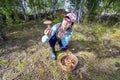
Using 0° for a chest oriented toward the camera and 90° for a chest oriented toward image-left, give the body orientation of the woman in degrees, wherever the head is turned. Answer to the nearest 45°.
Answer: approximately 0°
